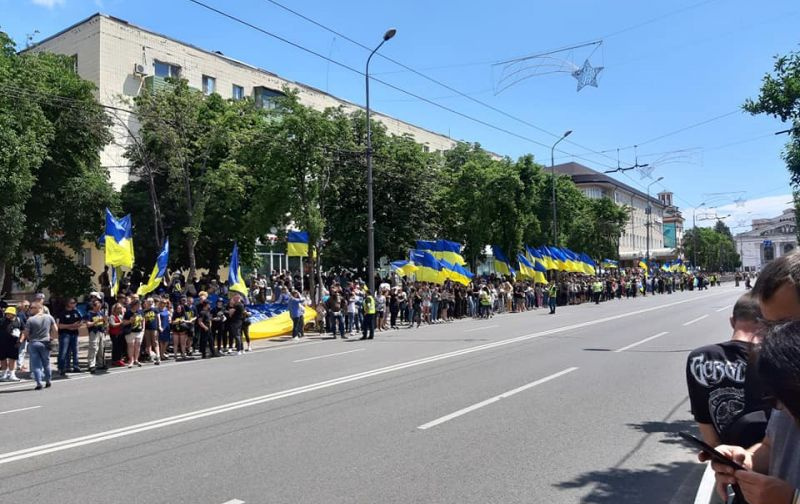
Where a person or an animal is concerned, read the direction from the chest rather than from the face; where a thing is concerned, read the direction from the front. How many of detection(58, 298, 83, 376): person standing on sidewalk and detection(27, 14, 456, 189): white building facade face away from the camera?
0

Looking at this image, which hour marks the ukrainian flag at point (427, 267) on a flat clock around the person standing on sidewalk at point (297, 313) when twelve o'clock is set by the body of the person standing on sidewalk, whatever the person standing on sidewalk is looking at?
The ukrainian flag is roughly at 9 o'clock from the person standing on sidewalk.

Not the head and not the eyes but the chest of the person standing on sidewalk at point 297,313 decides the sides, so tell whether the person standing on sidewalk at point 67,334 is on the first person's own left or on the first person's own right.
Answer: on the first person's own right

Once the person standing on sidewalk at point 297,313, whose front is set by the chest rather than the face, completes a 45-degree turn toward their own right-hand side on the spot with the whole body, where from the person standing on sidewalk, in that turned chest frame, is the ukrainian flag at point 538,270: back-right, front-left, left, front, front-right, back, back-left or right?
back-left

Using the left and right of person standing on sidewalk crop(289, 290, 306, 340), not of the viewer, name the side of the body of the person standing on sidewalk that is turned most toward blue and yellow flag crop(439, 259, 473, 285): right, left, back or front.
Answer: left

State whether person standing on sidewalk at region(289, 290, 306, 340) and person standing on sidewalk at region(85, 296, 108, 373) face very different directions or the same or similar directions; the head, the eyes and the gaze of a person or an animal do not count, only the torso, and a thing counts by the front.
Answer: same or similar directions

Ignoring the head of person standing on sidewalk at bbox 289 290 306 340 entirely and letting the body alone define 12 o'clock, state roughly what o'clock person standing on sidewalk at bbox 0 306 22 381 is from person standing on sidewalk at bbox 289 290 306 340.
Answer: person standing on sidewalk at bbox 0 306 22 381 is roughly at 3 o'clock from person standing on sidewalk at bbox 289 290 306 340.

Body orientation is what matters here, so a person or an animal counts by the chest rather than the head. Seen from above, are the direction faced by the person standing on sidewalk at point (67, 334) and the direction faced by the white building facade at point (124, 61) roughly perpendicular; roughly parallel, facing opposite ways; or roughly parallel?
roughly parallel

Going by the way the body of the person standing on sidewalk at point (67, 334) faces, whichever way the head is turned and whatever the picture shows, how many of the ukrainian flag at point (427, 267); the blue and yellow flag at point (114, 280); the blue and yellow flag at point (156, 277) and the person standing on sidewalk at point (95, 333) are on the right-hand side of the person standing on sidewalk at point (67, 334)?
0

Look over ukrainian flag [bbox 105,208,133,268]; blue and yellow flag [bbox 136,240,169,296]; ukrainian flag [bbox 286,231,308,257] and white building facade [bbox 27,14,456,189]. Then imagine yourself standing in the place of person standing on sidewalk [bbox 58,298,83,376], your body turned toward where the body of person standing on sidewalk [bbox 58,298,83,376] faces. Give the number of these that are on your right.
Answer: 0

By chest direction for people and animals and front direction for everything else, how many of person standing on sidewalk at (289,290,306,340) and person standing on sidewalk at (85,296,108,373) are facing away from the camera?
0

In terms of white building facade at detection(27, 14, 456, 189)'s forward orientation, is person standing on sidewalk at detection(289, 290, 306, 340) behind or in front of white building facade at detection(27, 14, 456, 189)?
in front

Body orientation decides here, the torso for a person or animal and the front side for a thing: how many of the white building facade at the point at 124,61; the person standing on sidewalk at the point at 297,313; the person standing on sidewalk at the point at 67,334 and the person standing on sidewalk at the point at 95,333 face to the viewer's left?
0

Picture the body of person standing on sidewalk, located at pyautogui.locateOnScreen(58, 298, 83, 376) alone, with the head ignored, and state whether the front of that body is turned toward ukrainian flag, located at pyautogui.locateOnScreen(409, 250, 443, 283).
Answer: no

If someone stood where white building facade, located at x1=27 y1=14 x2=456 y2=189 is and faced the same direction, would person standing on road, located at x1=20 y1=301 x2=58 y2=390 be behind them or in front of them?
in front

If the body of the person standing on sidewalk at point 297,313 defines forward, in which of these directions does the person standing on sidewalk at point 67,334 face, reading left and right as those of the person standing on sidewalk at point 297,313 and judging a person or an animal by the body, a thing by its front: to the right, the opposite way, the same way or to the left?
the same way

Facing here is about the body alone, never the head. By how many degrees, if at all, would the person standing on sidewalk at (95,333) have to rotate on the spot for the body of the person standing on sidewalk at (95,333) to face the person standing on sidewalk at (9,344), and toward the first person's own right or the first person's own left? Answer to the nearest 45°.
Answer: approximately 135° to the first person's own right

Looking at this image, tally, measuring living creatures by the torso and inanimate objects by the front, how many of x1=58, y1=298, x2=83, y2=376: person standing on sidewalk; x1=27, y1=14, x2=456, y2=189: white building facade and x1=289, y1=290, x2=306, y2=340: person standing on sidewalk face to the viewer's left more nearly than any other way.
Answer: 0

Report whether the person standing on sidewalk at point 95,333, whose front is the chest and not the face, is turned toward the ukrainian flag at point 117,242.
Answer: no

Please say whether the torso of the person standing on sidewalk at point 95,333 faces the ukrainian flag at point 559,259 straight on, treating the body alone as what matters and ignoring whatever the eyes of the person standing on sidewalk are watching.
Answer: no

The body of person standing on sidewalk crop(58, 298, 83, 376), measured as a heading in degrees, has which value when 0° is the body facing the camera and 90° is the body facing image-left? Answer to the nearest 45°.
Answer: approximately 315°

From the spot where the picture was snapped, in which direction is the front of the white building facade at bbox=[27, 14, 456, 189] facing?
facing the viewer and to the right of the viewer

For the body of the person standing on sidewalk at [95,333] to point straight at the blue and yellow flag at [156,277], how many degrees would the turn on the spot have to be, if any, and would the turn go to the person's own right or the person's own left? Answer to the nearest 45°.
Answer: approximately 90° to the person's own left
